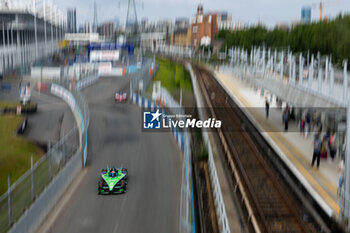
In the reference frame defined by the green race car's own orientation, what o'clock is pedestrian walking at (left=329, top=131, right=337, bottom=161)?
The pedestrian walking is roughly at 9 o'clock from the green race car.

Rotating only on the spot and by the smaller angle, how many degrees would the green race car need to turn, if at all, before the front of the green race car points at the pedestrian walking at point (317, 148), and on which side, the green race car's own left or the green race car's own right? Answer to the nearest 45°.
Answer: approximately 90° to the green race car's own left

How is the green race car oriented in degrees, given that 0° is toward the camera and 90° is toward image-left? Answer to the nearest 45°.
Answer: approximately 0°

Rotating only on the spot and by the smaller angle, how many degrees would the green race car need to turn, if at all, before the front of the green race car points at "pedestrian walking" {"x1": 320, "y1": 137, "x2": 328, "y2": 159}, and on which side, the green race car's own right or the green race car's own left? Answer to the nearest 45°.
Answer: approximately 90° to the green race car's own left

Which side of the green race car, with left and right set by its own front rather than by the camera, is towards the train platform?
left
